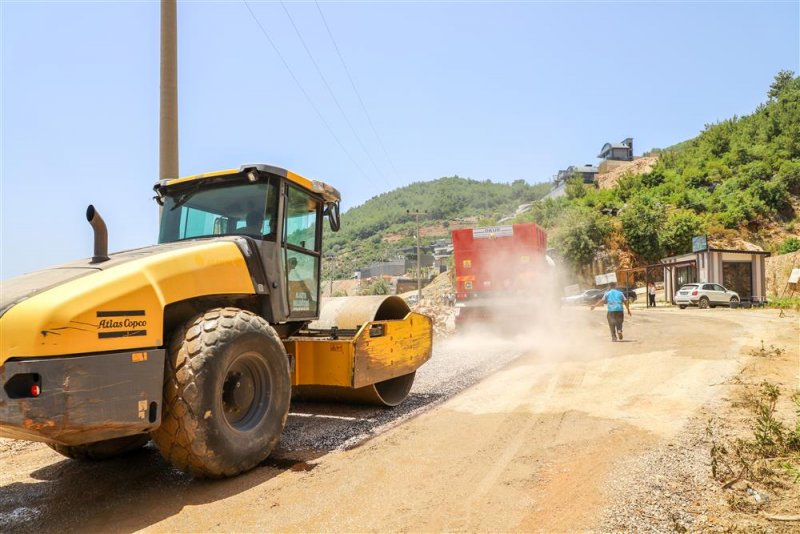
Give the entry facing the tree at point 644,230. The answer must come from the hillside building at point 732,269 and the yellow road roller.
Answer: the yellow road roller

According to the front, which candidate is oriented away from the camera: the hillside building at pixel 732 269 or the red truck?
the red truck

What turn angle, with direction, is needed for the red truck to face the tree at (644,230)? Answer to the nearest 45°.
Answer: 0° — it already faces it

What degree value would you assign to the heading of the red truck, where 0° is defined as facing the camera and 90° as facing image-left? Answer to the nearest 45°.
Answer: approximately 180°

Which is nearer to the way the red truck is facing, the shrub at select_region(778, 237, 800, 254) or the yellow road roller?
the shrub

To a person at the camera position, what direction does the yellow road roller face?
facing away from the viewer and to the right of the viewer

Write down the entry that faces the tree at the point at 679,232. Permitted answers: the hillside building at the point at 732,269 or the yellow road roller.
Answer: the yellow road roller
